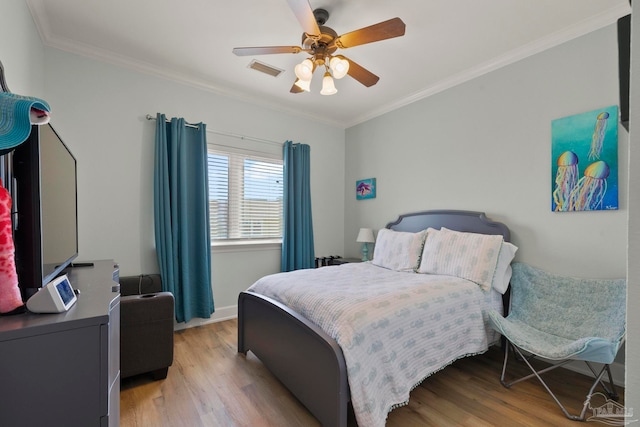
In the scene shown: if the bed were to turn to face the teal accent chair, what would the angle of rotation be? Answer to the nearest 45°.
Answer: approximately 135° to its left

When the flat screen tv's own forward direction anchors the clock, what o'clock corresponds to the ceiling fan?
The ceiling fan is roughly at 12 o'clock from the flat screen tv.

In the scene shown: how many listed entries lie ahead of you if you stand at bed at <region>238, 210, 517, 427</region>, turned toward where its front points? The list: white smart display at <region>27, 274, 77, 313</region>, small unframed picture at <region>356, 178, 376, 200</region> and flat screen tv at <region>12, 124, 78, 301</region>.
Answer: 2

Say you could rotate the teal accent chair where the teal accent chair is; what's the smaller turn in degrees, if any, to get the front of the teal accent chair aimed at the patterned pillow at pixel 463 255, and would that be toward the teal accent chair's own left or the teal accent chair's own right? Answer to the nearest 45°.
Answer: approximately 45° to the teal accent chair's own right

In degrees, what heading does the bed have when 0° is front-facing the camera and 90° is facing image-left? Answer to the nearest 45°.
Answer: approximately 45°

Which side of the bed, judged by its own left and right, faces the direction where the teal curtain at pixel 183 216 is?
right

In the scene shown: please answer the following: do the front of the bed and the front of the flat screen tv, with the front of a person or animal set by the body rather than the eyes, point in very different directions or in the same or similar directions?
very different directions

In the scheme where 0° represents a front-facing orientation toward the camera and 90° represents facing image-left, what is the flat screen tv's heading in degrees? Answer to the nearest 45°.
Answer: approximately 270°

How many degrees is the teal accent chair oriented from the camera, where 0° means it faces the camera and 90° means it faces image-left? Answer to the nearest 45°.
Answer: approximately 45°
